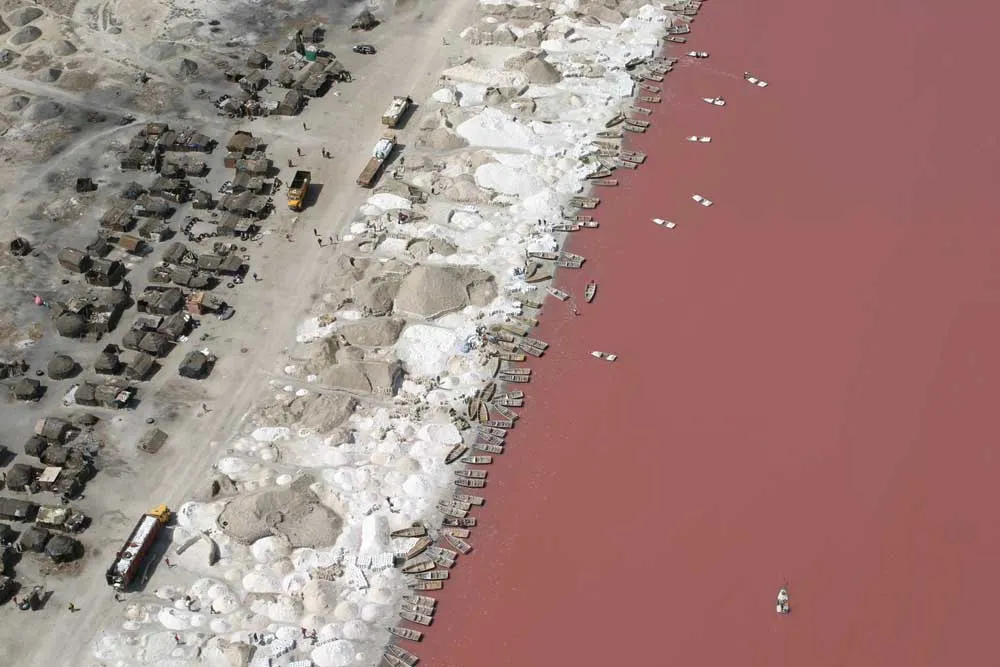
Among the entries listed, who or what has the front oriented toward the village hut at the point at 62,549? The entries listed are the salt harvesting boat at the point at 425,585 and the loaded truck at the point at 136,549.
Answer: the salt harvesting boat

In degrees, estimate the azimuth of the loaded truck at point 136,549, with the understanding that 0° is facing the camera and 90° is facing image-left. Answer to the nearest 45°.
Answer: approximately 225°

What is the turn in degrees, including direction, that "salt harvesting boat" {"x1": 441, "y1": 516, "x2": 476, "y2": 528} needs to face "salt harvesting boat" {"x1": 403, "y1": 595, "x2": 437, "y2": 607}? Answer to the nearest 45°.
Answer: approximately 90° to its left

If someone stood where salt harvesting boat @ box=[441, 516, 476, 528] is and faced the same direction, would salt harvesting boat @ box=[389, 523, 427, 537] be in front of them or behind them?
in front

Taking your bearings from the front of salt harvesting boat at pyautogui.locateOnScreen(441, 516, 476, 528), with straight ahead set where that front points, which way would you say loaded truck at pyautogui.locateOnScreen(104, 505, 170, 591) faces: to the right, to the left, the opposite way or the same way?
to the right

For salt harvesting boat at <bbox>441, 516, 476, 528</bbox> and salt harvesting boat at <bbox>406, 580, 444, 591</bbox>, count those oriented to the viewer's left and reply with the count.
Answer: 2

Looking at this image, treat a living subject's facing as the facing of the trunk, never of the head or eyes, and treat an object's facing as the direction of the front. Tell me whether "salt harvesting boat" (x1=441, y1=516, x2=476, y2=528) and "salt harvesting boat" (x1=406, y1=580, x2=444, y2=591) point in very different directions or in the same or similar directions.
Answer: same or similar directions

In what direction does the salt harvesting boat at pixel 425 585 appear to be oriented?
to the viewer's left

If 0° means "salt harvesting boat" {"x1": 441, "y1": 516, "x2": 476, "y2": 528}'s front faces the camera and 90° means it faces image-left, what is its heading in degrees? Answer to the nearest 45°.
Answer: approximately 90°

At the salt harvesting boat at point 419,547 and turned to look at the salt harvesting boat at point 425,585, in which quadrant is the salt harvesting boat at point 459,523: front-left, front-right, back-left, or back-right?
back-left

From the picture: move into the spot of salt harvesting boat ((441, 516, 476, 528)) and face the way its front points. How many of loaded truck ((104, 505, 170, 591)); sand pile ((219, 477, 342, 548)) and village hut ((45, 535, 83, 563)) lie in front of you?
3

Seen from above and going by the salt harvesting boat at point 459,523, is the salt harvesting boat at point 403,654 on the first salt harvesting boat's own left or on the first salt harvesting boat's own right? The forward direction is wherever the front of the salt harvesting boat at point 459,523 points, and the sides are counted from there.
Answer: on the first salt harvesting boat's own left

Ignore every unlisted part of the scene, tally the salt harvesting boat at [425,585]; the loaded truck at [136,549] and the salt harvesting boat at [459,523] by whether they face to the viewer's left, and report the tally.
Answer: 2

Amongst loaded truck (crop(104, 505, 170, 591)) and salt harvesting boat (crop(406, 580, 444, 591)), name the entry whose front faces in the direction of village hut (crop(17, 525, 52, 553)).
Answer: the salt harvesting boat

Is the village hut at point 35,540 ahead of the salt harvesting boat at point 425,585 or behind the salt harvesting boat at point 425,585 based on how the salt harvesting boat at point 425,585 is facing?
ahead

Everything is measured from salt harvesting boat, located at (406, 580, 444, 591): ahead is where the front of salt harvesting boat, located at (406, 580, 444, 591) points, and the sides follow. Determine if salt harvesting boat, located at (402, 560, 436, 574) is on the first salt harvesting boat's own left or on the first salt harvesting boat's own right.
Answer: on the first salt harvesting boat's own right

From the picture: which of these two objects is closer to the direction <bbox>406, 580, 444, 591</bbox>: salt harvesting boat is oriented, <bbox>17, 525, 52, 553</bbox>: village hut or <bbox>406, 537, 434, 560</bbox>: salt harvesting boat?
the village hut
